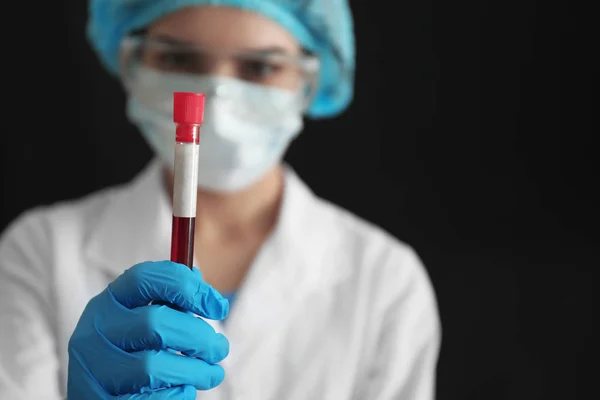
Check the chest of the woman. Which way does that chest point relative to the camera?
toward the camera
